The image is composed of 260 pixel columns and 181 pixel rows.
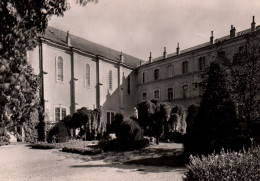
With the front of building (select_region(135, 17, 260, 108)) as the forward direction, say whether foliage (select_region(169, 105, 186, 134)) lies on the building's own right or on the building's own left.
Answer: on the building's own left

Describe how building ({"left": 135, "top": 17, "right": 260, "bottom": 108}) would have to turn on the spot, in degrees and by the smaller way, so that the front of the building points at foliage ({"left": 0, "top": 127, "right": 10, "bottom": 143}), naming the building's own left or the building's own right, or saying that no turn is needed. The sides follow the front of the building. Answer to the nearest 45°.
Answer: approximately 45° to the building's own left

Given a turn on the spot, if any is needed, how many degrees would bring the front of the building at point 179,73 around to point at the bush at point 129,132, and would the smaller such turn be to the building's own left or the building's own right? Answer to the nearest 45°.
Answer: approximately 45° to the building's own left

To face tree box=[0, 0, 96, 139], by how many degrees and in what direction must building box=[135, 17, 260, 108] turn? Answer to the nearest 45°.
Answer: approximately 45° to its left

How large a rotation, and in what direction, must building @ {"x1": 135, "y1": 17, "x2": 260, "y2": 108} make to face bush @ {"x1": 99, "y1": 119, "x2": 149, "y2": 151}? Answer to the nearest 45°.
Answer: approximately 45° to its left

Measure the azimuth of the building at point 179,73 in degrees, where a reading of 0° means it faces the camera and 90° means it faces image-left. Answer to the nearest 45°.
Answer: approximately 45°

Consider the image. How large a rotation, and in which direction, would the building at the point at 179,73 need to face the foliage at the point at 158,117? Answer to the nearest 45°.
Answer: approximately 45° to its left

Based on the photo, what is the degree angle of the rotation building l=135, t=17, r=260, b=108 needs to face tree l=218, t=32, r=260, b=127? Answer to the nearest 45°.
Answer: approximately 45° to its left

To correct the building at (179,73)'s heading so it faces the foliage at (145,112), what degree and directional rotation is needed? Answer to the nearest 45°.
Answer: approximately 45° to its left
